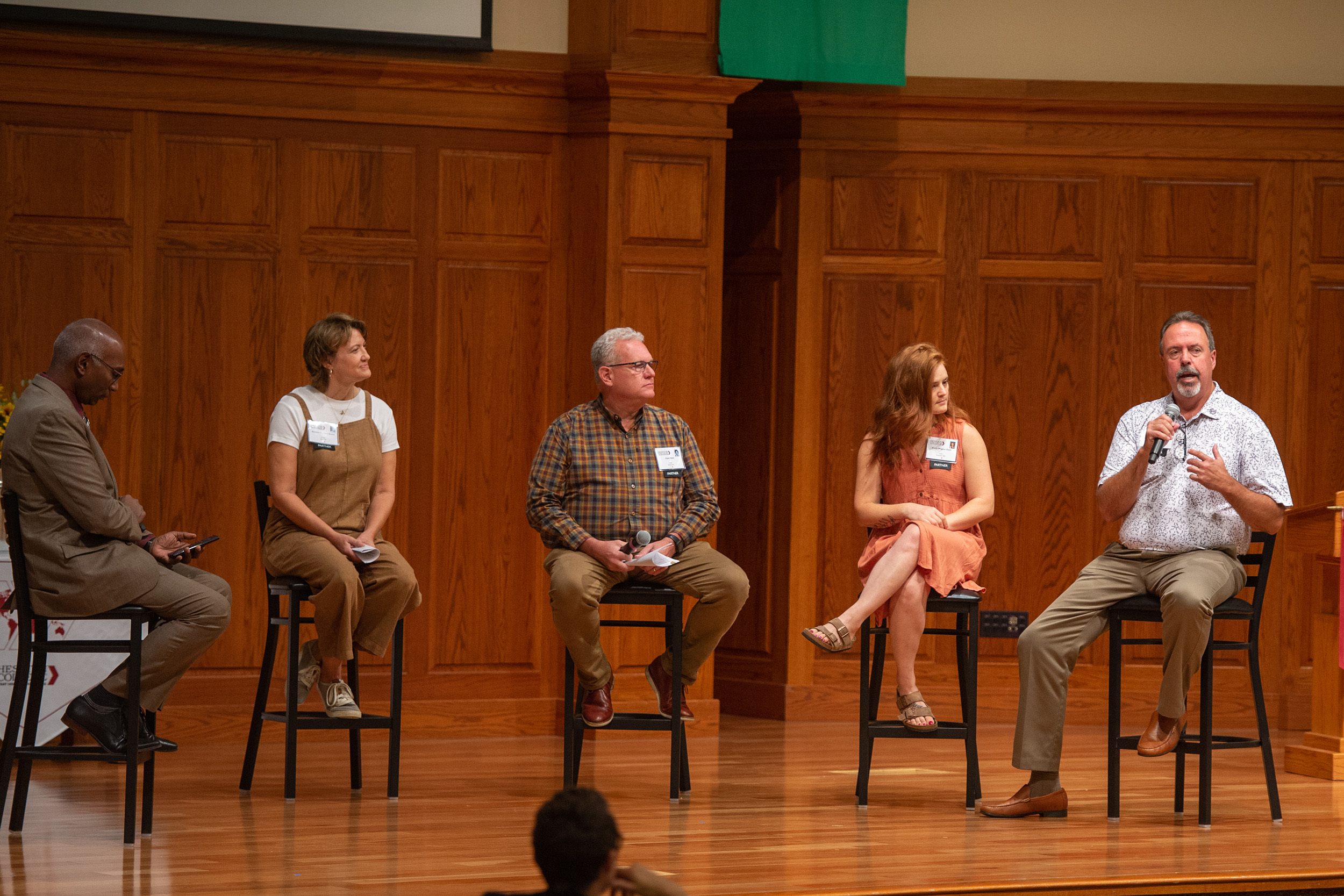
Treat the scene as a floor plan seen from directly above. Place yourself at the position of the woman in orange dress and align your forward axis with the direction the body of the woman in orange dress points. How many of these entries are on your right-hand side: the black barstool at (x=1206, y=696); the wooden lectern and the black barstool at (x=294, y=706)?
1

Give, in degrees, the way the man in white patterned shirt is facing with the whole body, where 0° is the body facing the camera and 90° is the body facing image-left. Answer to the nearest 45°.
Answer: approximately 45°

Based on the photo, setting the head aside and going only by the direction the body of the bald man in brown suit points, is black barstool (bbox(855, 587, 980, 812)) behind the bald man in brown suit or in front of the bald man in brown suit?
in front

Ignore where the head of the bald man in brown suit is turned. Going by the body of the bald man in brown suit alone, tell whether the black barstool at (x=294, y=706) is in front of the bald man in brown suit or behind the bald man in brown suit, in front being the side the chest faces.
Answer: in front

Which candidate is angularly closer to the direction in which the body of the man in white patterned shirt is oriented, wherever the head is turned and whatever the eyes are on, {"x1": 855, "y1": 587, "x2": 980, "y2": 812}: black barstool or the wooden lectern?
the black barstool

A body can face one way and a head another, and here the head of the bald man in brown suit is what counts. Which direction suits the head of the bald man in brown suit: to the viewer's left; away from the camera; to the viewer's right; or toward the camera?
to the viewer's right

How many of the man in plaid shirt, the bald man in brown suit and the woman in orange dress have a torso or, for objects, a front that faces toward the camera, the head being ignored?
2

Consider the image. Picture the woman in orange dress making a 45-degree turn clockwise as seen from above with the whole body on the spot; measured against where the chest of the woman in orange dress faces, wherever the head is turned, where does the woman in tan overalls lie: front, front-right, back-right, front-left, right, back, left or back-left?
front-right

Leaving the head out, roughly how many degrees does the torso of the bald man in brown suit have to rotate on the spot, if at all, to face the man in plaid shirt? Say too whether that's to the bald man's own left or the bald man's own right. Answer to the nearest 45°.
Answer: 0° — they already face them

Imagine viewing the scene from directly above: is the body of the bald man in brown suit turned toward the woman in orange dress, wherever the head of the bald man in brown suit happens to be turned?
yes

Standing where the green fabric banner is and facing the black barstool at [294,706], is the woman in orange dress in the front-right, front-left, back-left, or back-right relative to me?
front-left

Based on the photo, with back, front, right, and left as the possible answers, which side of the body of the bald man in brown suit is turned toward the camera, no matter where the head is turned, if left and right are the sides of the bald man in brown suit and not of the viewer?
right

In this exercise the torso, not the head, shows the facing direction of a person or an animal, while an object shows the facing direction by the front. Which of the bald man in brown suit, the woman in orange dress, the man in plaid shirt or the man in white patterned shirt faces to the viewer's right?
the bald man in brown suit

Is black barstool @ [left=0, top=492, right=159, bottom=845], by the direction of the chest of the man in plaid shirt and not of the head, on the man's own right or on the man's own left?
on the man's own right

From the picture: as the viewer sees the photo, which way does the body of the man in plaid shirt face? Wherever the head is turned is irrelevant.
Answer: toward the camera

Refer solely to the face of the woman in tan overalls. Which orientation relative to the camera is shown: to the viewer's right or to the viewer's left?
to the viewer's right

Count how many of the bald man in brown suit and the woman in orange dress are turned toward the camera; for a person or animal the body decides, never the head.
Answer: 1
